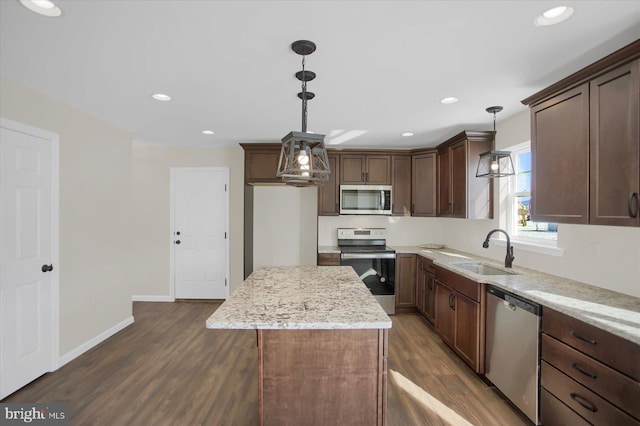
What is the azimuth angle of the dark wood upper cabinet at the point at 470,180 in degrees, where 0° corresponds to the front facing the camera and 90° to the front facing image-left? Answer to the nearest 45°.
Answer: approximately 45°

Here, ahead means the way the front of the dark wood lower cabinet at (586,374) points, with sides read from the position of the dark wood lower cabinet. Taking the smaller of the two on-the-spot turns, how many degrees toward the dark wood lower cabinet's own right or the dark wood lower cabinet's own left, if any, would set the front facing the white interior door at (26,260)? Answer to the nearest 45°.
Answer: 0° — it already faces it

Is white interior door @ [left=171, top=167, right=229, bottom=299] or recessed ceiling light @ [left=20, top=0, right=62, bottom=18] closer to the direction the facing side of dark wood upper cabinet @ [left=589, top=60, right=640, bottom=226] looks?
the recessed ceiling light

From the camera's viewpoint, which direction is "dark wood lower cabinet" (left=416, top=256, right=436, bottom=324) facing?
to the viewer's left

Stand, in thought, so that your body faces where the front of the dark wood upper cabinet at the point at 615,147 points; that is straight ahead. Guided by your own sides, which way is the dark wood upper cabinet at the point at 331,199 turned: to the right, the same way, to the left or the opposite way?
to the left

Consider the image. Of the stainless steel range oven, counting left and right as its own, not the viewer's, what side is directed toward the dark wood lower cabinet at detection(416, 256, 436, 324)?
left

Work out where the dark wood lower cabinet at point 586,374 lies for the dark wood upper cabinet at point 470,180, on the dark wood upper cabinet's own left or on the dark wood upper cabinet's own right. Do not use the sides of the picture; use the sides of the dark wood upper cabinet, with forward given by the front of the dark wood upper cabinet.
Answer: on the dark wood upper cabinet's own left

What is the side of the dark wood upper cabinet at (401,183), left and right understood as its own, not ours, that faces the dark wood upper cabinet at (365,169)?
right

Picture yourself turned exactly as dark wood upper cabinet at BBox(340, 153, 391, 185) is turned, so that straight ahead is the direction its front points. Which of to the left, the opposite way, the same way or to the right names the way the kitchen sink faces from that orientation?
to the right

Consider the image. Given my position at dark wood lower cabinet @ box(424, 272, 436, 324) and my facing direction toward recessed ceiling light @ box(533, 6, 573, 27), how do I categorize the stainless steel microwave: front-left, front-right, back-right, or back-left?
back-right

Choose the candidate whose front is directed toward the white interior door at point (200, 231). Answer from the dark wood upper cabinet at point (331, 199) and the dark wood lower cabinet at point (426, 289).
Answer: the dark wood lower cabinet

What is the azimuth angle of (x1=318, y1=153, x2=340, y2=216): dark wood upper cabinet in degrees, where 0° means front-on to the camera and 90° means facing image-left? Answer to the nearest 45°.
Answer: approximately 0°

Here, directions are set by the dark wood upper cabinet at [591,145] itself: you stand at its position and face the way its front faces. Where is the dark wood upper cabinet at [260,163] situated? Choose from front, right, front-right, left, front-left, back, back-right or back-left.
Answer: front-right

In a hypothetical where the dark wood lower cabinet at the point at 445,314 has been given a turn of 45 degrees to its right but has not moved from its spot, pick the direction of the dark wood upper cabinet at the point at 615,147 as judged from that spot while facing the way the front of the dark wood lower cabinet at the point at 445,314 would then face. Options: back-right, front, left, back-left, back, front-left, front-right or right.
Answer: back-left
